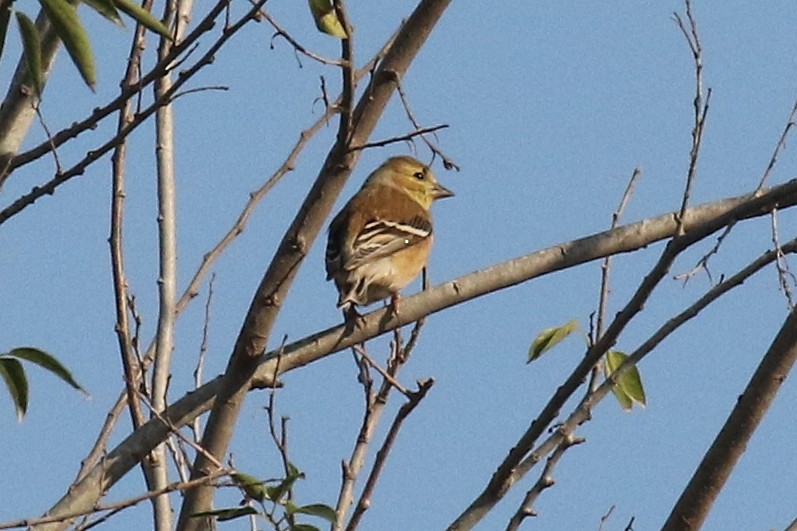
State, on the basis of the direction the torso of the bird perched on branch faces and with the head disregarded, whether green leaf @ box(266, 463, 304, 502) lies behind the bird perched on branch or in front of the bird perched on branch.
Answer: behind

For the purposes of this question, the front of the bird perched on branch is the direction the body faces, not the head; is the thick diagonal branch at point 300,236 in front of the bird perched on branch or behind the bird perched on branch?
behind

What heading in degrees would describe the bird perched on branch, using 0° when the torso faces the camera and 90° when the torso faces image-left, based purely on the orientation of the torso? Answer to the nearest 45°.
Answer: approximately 225°

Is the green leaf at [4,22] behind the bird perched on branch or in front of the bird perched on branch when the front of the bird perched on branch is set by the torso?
behind
